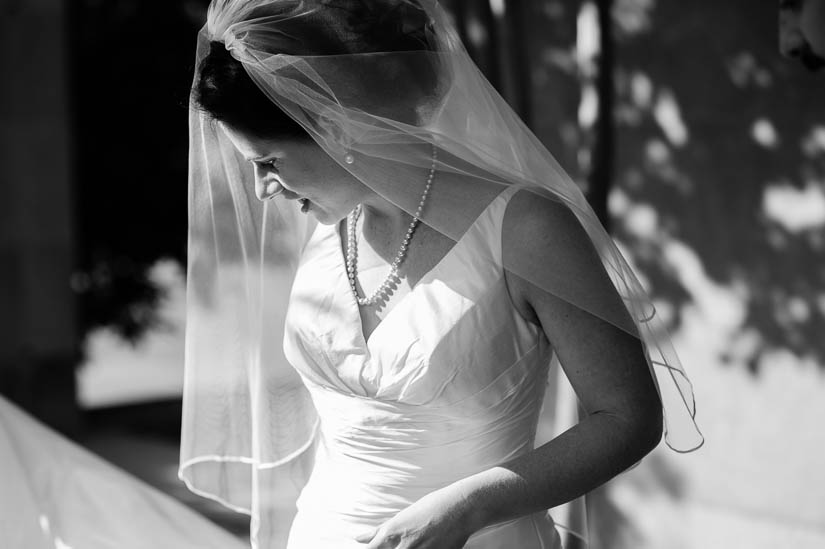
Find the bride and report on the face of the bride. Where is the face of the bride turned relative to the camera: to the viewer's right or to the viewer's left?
to the viewer's left

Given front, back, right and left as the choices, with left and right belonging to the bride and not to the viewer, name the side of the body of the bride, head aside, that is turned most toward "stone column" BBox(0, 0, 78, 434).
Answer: right

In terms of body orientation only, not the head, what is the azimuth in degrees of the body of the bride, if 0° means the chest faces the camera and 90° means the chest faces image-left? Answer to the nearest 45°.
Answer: approximately 45°
